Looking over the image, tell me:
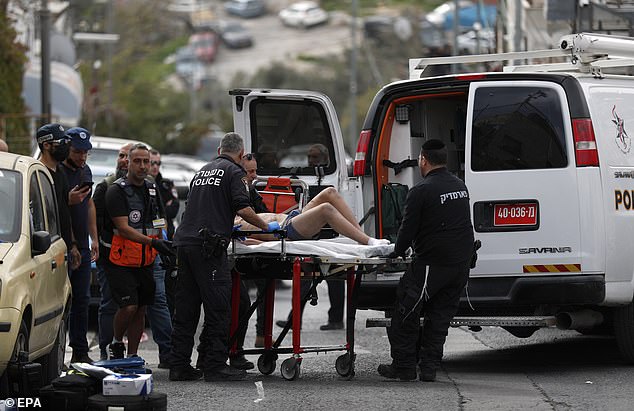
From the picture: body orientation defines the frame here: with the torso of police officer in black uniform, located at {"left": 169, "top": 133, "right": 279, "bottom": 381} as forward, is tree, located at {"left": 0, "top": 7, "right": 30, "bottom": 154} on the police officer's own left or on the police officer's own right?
on the police officer's own left

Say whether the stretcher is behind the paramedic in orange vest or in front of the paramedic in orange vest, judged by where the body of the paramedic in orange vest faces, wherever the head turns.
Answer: in front

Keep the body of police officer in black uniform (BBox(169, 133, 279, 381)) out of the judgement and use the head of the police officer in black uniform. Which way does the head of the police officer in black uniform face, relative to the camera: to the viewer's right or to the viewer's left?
to the viewer's right

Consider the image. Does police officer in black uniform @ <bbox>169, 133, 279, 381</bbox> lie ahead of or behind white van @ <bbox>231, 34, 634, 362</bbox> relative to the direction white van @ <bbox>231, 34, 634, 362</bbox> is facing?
behind

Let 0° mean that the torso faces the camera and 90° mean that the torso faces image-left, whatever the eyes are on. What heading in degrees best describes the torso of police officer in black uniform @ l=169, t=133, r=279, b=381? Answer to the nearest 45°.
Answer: approximately 225°

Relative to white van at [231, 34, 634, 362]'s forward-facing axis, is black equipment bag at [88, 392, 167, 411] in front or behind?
behind

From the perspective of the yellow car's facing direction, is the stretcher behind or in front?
behind

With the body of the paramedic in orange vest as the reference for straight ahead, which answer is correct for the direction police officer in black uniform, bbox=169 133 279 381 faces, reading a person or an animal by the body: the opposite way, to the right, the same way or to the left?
to the left

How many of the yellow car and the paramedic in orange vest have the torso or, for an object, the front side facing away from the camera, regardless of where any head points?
0

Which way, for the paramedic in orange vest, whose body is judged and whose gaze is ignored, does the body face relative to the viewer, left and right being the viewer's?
facing the viewer and to the right of the viewer

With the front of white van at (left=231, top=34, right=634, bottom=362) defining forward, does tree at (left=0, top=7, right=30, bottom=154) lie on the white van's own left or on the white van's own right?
on the white van's own left
